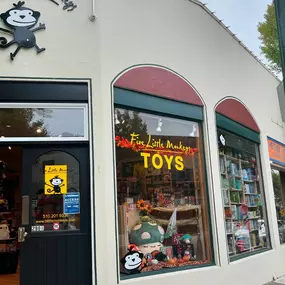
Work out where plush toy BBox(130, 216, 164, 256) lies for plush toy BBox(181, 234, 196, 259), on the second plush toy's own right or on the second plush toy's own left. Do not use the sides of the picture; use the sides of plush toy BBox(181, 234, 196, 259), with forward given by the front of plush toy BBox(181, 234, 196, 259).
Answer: on the second plush toy's own right

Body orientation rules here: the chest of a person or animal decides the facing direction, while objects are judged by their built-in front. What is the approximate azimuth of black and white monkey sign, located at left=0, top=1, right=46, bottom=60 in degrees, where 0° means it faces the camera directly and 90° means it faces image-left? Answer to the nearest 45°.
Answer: approximately 0°

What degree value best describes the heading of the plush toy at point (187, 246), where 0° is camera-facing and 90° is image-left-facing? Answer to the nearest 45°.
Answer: approximately 0°

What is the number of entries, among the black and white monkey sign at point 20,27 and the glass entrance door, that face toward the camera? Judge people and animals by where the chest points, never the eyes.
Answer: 2

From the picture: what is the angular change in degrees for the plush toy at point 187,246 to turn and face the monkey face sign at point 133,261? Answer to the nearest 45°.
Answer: approximately 45° to its right

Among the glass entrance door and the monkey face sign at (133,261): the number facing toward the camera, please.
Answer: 2
